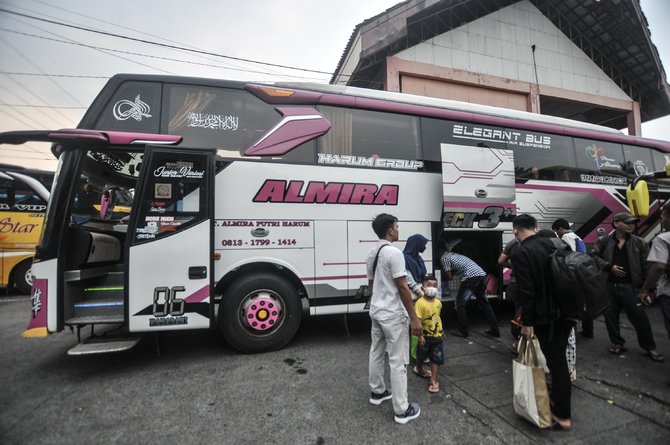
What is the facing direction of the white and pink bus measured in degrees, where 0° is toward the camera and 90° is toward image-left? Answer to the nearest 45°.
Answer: approximately 90°

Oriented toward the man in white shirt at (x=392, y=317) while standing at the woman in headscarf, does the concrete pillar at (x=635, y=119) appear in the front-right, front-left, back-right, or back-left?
back-left

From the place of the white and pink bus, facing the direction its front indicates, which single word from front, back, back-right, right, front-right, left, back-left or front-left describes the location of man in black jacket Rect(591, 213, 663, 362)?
back

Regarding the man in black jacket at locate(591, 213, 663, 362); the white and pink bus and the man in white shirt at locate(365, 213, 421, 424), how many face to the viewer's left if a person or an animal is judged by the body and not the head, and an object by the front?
1

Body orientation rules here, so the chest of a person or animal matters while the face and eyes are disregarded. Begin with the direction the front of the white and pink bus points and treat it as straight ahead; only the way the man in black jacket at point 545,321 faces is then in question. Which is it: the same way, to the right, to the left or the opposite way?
to the right

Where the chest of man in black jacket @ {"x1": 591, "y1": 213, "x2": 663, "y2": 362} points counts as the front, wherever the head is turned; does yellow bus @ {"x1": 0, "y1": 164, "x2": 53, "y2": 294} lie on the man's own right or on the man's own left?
on the man's own right

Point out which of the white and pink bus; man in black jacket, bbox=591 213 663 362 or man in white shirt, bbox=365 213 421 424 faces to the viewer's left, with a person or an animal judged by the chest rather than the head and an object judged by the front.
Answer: the white and pink bus

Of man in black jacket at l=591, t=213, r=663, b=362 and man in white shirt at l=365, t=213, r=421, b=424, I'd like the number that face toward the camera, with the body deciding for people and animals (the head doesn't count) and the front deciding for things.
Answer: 1

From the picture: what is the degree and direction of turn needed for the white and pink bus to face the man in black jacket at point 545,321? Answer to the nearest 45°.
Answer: approximately 135° to its left

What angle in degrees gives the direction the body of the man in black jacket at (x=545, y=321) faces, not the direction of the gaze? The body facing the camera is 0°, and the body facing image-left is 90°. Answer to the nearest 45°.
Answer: approximately 135°

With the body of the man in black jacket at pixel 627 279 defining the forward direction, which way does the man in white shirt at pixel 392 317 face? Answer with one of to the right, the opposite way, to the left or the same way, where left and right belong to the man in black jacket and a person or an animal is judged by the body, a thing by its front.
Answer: the opposite way

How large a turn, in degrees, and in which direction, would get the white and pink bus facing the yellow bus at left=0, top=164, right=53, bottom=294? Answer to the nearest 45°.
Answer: approximately 45° to its right

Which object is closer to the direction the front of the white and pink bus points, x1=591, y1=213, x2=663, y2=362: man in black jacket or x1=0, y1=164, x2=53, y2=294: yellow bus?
the yellow bus

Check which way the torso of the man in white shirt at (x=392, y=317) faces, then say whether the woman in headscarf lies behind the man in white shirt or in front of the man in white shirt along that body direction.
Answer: in front
